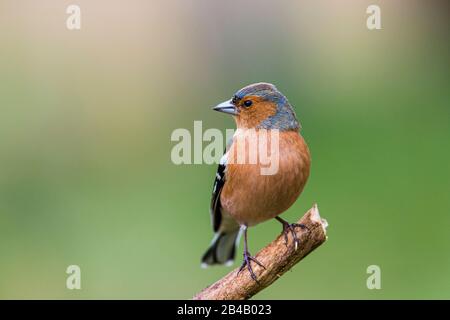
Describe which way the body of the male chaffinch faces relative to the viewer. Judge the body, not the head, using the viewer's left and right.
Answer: facing the viewer and to the right of the viewer
